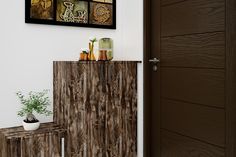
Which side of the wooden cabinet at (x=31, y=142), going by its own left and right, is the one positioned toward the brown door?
left

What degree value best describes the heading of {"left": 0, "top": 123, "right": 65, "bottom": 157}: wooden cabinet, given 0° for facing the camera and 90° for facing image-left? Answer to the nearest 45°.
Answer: approximately 0°
